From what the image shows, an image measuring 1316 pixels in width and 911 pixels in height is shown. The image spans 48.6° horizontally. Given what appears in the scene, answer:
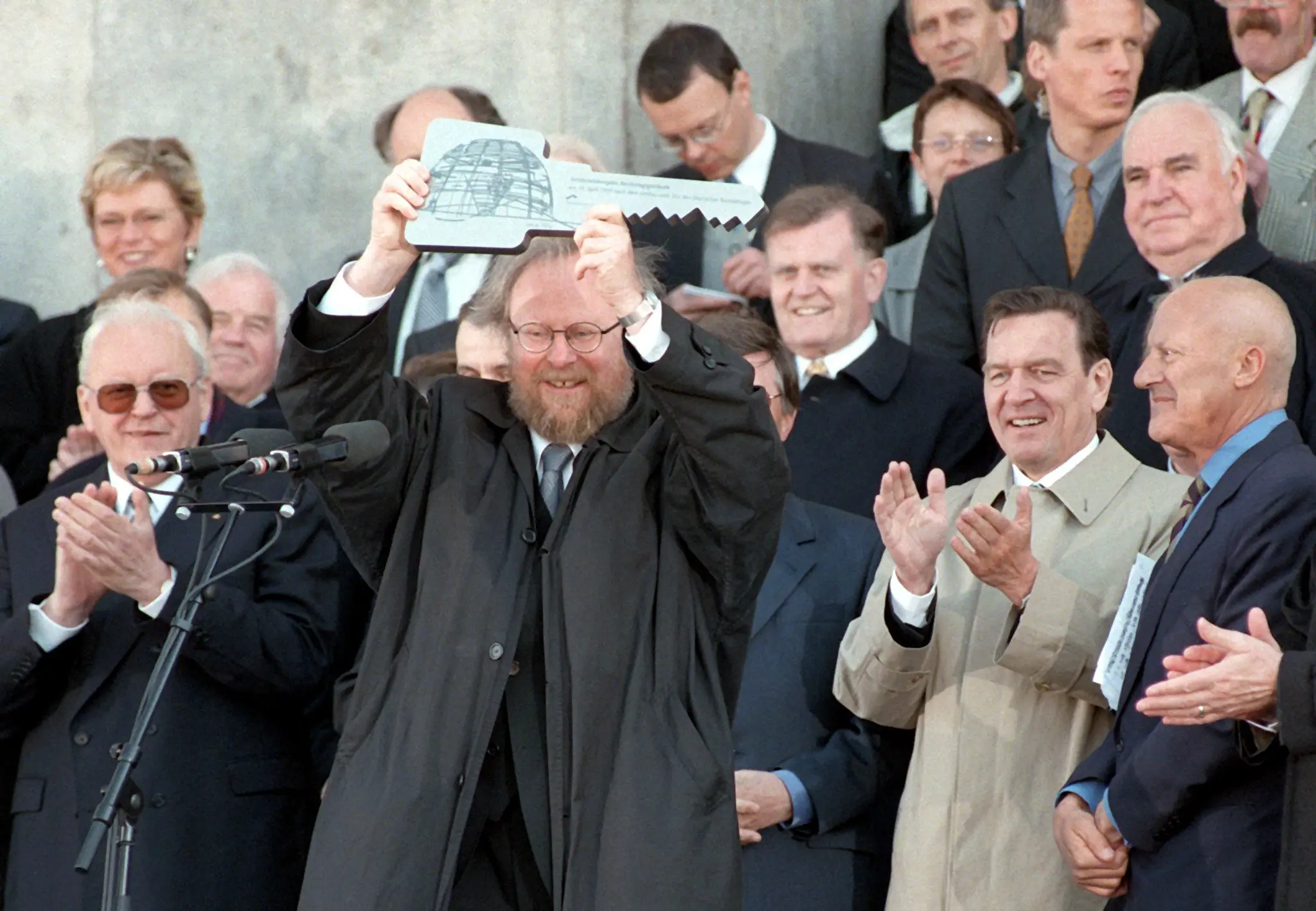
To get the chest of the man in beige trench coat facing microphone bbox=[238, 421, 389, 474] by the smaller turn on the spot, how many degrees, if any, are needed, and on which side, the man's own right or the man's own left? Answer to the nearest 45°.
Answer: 0° — they already face it

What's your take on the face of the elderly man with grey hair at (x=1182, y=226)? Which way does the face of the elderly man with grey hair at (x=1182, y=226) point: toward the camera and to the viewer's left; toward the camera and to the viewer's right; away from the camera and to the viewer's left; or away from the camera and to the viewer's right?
toward the camera and to the viewer's left

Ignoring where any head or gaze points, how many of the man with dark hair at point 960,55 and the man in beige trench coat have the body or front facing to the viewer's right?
0

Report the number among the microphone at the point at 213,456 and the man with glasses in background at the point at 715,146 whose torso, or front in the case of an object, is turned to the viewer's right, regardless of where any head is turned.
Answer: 1

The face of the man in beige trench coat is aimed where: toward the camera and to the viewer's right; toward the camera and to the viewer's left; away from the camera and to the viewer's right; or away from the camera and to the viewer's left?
toward the camera and to the viewer's left

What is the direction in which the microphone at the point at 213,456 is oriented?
to the viewer's right

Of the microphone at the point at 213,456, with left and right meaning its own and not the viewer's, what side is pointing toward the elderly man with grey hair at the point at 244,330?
left

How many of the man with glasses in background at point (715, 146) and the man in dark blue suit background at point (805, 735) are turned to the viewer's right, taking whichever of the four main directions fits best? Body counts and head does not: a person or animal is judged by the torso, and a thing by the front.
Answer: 0

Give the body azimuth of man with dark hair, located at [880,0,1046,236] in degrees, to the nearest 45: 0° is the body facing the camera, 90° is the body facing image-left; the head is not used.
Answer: approximately 45°

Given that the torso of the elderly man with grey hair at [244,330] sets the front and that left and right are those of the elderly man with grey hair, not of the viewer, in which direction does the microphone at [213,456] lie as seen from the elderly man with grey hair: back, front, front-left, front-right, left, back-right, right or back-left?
front-left

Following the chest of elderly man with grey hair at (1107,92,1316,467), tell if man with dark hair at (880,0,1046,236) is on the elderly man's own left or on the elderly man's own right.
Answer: on the elderly man's own right

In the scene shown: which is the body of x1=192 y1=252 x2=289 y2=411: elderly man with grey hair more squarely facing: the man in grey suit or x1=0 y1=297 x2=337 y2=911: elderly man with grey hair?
the elderly man with grey hair
